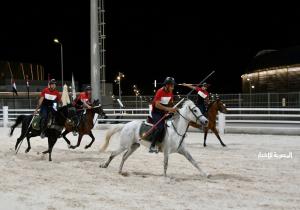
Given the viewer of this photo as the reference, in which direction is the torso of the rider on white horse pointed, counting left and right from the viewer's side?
facing the viewer and to the right of the viewer

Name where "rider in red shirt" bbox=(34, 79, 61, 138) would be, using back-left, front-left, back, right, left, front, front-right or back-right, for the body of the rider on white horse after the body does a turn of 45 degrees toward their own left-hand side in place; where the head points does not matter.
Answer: back-left

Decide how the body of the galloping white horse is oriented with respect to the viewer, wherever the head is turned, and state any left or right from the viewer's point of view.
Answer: facing to the right of the viewer

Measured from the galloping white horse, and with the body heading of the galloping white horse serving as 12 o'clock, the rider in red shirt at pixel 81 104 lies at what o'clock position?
The rider in red shirt is roughly at 8 o'clock from the galloping white horse.
